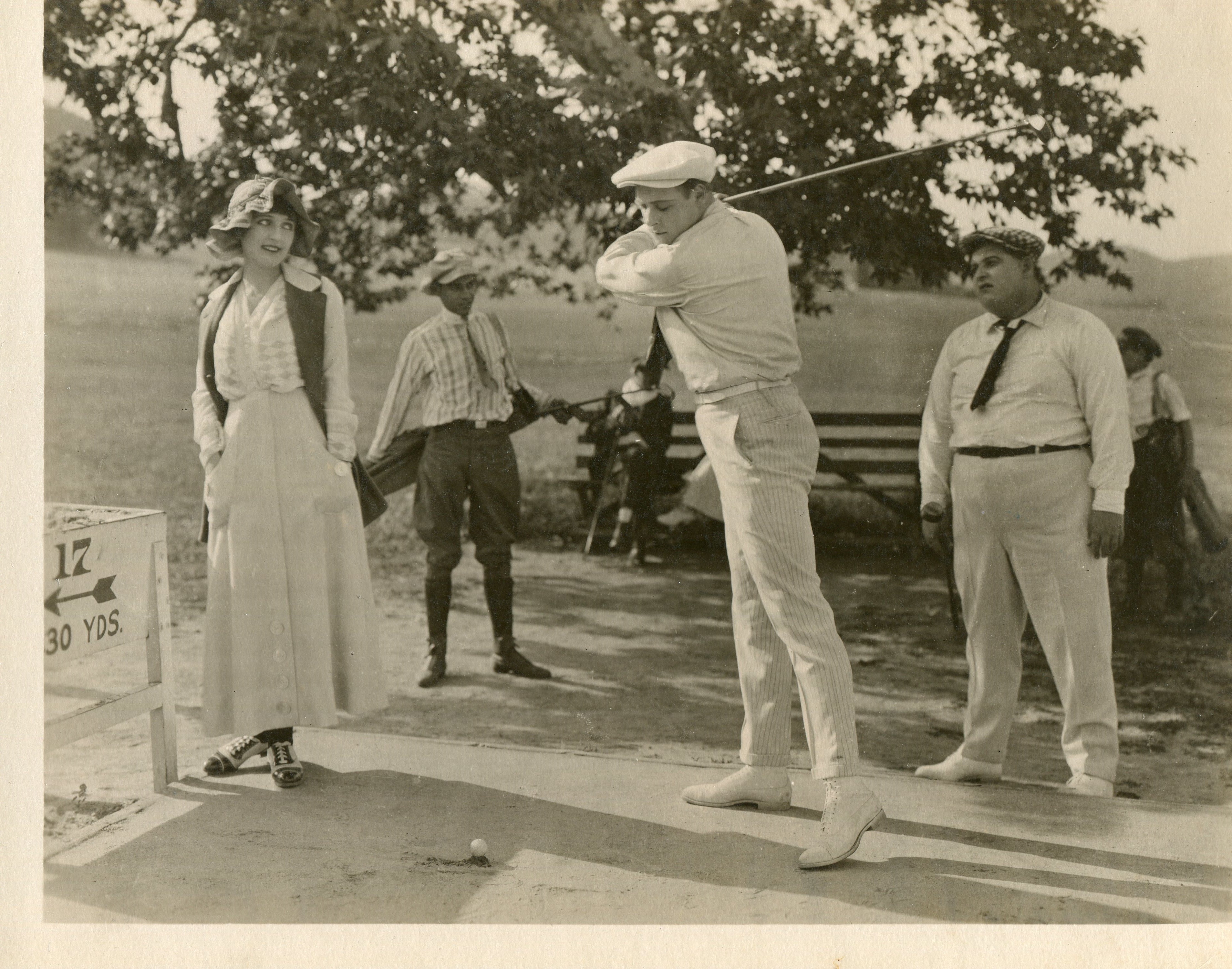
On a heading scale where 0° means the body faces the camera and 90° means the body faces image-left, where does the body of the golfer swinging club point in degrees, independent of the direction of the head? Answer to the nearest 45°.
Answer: approximately 90°

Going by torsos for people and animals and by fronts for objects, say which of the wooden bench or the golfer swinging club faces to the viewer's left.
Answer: the golfer swinging club

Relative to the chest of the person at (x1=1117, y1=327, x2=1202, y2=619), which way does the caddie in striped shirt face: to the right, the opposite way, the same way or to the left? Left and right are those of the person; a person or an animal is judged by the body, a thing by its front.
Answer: to the left

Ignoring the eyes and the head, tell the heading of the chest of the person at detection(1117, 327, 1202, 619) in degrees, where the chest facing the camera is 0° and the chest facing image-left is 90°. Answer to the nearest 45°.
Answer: approximately 45°

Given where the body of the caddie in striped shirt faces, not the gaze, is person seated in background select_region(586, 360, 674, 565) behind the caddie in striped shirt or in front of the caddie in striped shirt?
behind

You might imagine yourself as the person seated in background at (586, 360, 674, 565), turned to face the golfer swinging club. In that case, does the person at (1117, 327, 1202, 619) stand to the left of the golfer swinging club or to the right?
left
